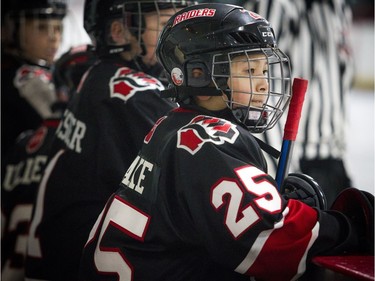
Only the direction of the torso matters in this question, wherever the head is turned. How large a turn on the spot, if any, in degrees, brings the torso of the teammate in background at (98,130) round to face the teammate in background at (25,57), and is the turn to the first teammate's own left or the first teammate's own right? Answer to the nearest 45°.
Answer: approximately 45° to the first teammate's own left

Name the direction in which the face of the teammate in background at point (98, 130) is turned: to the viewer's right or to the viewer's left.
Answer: to the viewer's right

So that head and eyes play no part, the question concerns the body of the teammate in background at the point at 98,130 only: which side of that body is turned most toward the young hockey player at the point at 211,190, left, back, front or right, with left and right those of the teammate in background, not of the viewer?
right

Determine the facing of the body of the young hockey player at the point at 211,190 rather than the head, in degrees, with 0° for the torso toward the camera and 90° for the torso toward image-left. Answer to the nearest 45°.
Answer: approximately 225°

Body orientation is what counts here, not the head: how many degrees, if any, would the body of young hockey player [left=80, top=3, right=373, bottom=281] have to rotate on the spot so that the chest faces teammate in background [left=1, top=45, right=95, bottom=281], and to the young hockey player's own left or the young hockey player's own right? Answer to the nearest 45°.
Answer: approximately 90° to the young hockey player's own left

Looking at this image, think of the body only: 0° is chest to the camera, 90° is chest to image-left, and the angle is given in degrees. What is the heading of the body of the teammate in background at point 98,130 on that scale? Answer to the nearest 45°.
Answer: approximately 225°

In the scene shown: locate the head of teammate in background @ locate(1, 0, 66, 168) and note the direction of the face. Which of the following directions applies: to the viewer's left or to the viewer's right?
to the viewer's right
